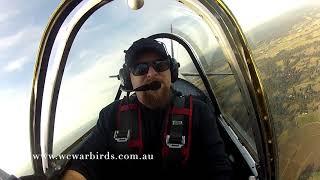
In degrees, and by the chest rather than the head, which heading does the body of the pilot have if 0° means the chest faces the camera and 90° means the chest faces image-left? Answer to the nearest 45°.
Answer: approximately 0°
